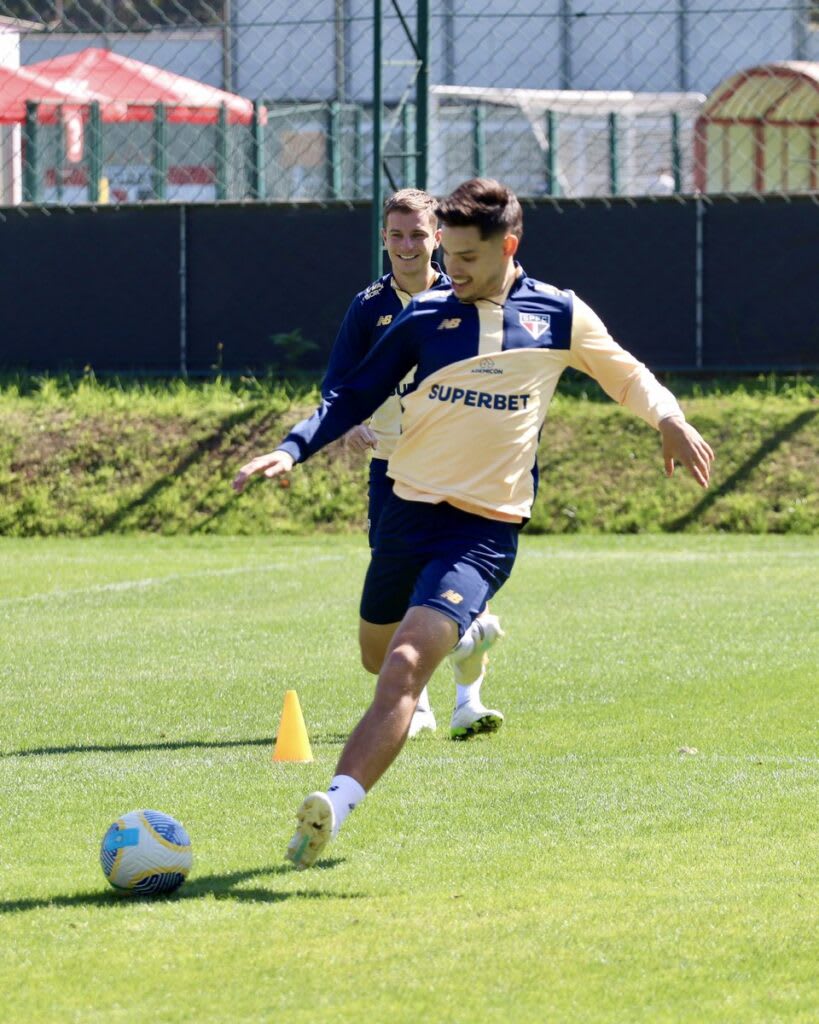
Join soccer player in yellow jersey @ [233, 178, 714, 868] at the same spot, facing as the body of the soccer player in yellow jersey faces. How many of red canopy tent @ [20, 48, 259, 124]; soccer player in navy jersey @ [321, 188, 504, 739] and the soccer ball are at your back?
2

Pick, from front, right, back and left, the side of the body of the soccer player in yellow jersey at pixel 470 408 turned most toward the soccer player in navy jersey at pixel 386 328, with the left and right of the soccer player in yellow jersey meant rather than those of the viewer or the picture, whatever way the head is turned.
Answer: back

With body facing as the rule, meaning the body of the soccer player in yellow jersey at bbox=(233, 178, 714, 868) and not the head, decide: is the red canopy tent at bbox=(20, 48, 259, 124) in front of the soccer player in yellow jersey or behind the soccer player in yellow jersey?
behind

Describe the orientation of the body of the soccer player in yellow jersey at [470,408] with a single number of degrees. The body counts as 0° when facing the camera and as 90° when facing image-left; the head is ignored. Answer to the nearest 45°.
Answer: approximately 0°

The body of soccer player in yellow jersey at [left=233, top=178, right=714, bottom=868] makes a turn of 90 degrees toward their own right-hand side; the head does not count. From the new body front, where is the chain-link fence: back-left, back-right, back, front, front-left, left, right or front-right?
right

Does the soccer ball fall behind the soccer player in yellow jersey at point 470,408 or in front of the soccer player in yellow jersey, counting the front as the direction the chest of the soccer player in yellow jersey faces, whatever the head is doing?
in front

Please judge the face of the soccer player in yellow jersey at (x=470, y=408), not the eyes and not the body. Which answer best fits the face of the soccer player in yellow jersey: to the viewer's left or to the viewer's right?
to the viewer's left
